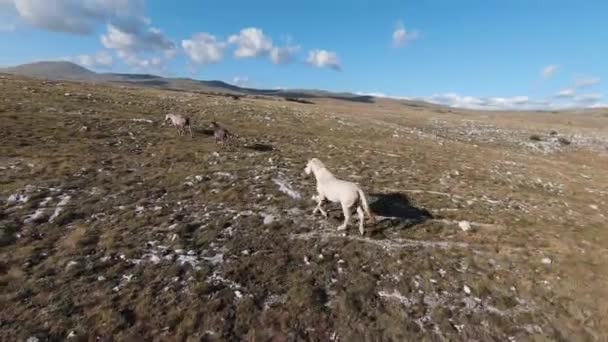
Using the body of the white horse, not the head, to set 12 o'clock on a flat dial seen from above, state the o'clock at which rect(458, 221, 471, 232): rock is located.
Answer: The rock is roughly at 4 o'clock from the white horse.

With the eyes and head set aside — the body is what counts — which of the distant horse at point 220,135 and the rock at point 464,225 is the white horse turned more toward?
the distant horse

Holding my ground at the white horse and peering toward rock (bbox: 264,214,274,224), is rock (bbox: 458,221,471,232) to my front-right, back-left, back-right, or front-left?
back-right

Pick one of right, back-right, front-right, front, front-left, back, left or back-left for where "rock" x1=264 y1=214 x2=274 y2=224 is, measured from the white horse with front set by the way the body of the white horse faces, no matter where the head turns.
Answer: front-left

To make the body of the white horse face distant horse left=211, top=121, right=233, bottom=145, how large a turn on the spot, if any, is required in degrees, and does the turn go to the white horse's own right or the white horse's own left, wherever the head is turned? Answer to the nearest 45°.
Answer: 0° — it already faces it

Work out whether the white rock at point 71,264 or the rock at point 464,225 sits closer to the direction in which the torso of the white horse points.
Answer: the white rock

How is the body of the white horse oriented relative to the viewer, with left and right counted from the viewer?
facing away from the viewer and to the left of the viewer

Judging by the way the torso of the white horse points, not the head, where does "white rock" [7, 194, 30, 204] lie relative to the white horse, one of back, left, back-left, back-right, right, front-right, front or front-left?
front-left

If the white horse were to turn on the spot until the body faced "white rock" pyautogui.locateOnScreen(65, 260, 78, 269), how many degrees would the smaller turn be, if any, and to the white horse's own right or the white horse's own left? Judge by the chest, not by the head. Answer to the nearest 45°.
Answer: approximately 90° to the white horse's own left
